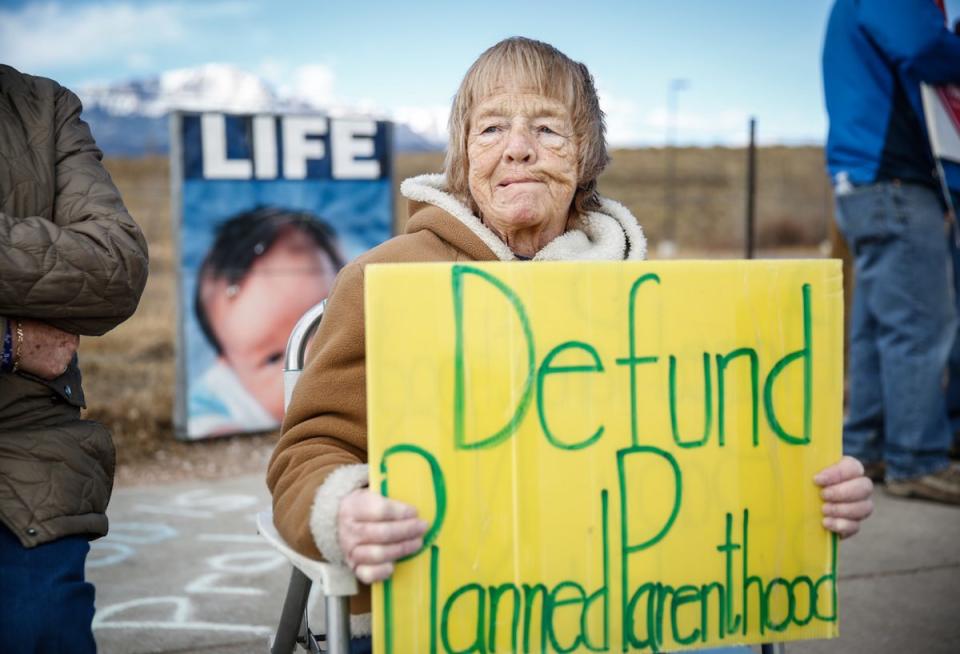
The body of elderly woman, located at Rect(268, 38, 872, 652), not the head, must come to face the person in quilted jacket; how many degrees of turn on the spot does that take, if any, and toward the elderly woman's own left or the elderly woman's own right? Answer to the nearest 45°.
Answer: approximately 90° to the elderly woman's own right

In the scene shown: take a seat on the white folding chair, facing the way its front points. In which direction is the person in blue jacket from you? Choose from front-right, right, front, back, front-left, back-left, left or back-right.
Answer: left

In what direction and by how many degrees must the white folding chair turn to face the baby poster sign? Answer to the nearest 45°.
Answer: approximately 135° to its left

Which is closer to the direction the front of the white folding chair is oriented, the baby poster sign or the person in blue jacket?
the person in blue jacket

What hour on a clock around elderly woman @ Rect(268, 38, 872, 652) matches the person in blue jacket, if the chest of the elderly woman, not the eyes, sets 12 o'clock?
The person in blue jacket is roughly at 7 o'clock from the elderly woman.

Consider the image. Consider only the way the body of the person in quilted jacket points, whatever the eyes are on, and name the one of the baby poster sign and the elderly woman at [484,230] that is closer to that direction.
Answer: the elderly woman

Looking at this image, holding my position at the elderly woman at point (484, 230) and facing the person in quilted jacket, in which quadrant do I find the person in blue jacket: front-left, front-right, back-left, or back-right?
back-right
